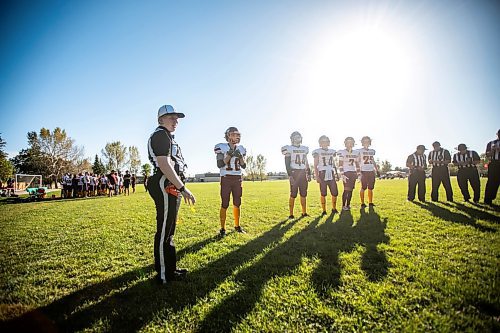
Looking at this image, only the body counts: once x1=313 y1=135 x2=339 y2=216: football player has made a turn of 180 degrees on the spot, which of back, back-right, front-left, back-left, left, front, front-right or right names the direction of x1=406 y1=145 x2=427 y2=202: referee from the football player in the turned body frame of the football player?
front-right

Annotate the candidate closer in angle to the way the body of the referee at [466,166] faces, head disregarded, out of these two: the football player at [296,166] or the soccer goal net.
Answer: the football player

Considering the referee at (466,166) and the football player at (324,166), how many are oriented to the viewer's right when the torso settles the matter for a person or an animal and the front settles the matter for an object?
0

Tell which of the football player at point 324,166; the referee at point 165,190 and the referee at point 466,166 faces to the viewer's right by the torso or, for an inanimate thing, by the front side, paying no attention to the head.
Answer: the referee at point 165,190

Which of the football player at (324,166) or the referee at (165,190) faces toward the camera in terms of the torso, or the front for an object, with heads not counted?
the football player

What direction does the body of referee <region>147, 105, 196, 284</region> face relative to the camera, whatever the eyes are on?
to the viewer's right

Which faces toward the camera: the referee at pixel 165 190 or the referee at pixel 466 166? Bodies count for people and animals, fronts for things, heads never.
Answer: the referee at pixel 466 166

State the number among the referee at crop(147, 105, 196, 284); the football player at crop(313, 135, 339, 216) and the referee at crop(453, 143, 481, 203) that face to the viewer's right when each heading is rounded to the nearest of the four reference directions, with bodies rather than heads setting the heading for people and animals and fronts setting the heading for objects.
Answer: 1

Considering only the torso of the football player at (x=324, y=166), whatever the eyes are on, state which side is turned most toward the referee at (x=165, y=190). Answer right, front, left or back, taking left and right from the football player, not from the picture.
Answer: front

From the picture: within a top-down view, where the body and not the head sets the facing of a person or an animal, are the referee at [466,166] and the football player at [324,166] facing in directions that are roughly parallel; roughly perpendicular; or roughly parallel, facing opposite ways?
roughly parallel

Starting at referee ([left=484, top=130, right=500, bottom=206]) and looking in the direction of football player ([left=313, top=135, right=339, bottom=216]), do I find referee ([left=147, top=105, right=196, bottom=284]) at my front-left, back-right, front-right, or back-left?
front-left

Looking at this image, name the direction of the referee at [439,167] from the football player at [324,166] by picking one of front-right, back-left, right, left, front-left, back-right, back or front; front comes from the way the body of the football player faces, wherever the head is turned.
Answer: back-left

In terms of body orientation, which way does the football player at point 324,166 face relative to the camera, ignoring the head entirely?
toward the camera

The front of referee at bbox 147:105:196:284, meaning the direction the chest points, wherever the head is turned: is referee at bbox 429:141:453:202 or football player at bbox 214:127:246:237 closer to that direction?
the referee

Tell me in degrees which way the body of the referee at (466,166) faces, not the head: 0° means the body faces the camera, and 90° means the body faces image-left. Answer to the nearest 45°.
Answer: approximately 0°

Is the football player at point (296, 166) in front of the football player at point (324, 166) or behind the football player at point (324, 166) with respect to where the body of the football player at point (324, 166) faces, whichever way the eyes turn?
in front

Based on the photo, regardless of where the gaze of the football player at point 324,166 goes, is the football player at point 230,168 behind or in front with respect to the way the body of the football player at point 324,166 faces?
in front
